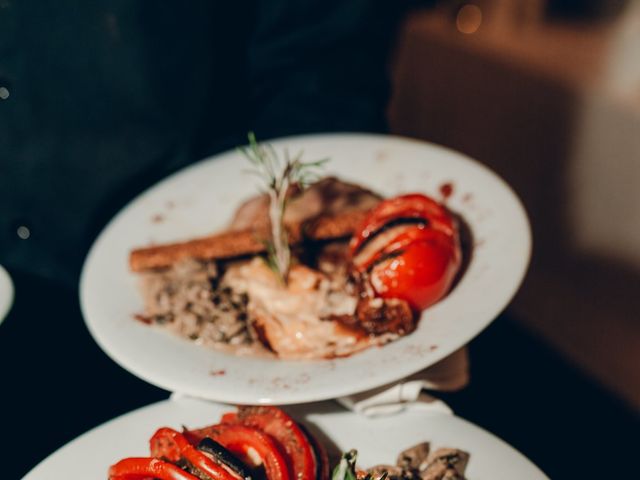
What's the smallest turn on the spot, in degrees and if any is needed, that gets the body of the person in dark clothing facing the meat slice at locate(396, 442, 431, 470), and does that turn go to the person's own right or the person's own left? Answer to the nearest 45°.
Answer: approximately 45° to the person's own left

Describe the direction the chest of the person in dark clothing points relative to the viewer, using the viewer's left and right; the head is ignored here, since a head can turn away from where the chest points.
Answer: facing the viewer

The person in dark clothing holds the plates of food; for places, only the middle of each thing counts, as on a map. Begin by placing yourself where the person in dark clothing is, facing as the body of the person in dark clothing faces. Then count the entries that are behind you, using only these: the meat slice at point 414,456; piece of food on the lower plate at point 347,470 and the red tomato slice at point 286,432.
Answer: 0

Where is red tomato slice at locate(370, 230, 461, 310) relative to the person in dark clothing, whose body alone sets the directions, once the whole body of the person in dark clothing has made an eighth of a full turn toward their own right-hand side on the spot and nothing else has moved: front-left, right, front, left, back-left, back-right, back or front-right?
left
